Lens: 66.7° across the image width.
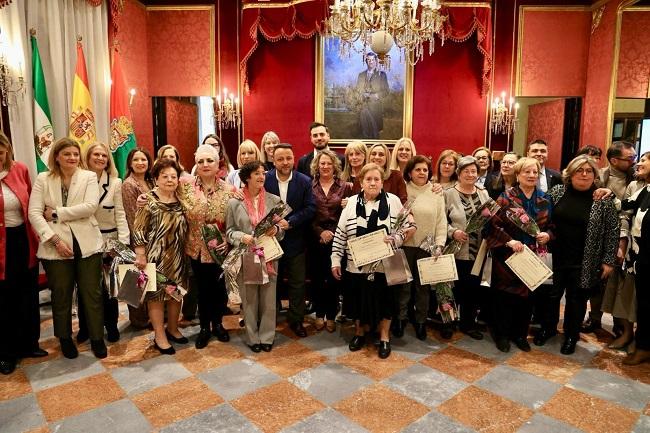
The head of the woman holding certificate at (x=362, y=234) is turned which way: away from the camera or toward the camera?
toward the camera

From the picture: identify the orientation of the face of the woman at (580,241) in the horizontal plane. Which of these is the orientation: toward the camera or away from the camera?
toward the camera

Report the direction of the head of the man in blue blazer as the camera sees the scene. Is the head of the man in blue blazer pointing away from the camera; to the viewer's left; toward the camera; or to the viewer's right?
toward the camera

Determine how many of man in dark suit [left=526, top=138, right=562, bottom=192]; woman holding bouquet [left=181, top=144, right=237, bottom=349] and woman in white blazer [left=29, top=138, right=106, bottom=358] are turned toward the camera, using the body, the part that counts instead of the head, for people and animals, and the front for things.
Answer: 3

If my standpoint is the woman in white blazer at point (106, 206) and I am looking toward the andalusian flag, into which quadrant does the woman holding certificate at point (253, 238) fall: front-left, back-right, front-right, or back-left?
back-right

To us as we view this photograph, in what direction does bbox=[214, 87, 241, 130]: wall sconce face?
facing the viewer

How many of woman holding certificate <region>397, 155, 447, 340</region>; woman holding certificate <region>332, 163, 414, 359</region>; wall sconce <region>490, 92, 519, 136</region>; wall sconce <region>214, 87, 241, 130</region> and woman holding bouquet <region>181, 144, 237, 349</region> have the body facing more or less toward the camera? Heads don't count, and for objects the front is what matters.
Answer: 5

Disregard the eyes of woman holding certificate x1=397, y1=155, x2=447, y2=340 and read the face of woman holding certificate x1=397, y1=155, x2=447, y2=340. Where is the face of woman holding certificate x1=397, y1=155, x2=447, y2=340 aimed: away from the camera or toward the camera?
toward the camera

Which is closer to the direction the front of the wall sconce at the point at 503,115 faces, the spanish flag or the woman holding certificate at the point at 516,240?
the woman holding certificate

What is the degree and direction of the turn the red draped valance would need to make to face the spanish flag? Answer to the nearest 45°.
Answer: approximately 45° to its right

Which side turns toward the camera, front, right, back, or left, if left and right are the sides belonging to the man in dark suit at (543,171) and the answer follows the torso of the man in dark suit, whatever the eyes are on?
front

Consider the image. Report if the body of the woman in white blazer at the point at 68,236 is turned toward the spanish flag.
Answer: no

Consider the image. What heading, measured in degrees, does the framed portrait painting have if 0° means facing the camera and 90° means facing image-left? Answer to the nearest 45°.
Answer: approximately 0°

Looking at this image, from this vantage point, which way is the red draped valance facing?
toward the camera

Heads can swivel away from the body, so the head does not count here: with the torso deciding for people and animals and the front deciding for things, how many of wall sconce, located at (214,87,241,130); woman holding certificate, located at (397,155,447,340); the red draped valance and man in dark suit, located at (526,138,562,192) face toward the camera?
4
